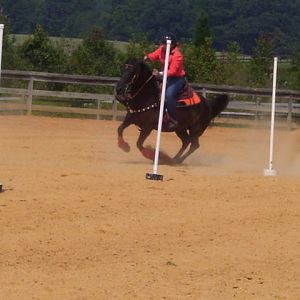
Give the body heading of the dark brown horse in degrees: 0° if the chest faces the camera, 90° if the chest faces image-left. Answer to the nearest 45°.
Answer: approximately 90°

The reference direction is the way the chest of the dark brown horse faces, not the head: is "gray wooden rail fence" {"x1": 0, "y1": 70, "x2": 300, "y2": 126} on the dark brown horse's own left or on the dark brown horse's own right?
on the dark brown horse's own right

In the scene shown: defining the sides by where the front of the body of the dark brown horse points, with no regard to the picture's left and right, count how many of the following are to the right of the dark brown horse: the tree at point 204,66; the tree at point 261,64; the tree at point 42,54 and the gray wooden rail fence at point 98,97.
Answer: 4

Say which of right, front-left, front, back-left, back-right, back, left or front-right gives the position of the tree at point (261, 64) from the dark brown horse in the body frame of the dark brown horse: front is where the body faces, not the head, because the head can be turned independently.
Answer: right

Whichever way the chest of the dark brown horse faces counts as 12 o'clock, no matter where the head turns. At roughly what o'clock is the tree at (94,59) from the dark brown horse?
The tree is roughly at 3 o'clock from the dark brown horse.

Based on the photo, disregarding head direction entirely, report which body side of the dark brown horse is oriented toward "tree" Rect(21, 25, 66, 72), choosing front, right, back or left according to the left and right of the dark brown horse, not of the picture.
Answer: right

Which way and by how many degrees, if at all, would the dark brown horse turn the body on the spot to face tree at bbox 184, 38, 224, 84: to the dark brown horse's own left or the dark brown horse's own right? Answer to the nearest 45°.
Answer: approximately 90° to the dark brown horse's own right
